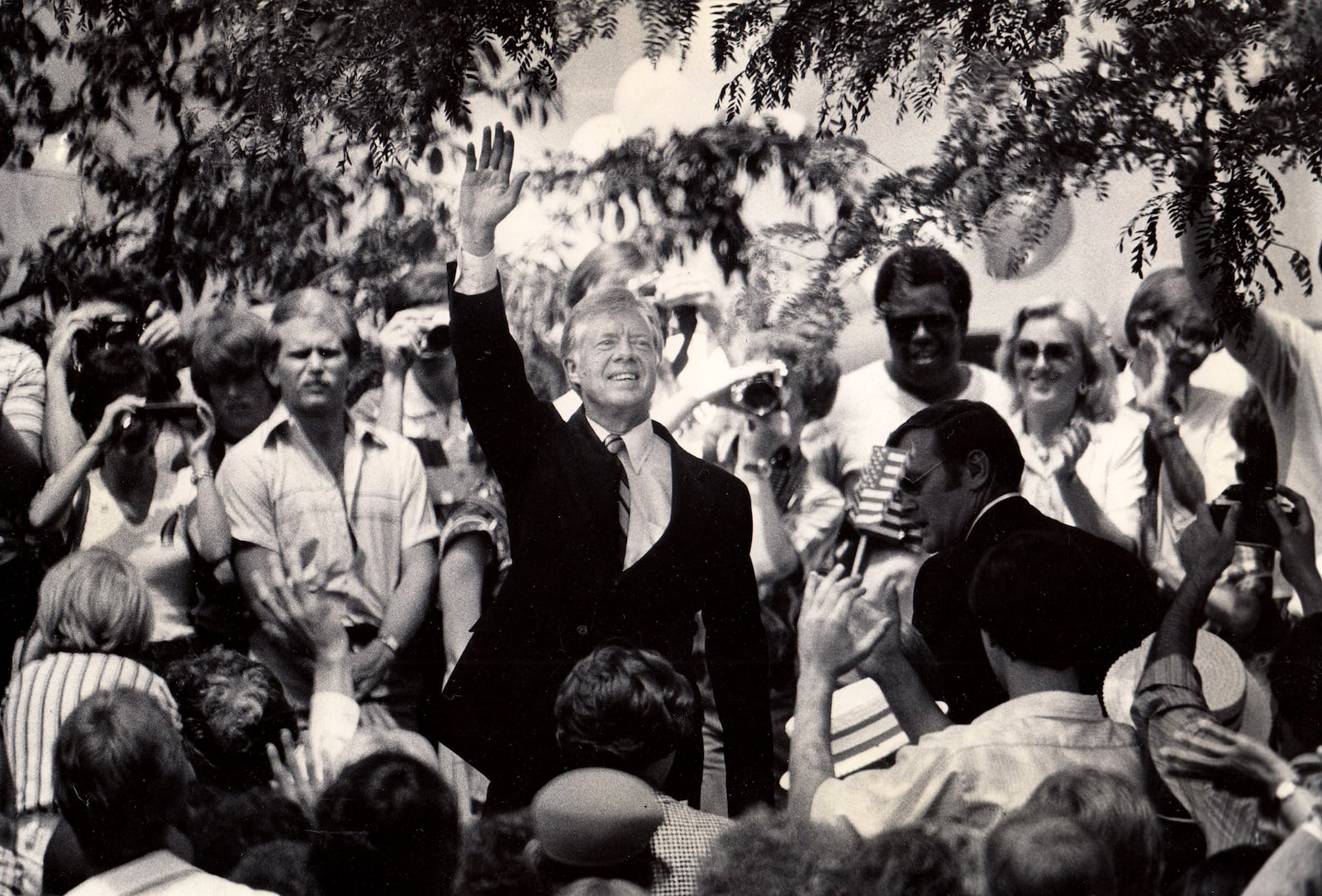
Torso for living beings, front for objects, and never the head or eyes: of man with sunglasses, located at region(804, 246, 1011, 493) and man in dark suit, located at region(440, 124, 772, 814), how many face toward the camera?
2

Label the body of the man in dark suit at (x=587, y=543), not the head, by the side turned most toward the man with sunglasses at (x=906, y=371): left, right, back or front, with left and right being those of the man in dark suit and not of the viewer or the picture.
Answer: left

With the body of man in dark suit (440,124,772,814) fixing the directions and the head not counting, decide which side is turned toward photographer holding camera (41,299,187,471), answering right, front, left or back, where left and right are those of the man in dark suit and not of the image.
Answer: right

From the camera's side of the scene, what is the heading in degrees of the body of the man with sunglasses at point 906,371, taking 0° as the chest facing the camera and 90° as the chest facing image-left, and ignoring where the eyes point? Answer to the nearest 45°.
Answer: approximately 0°

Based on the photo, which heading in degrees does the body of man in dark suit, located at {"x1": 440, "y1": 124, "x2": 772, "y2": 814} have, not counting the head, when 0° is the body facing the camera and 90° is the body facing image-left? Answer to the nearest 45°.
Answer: approximately 0°

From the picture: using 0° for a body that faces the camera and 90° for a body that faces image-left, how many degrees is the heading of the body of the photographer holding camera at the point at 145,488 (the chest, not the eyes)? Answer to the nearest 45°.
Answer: approximately 315°

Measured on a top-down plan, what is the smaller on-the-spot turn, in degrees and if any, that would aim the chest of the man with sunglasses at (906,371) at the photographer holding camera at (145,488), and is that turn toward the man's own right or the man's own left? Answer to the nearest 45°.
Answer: approximately 90° to the man's own right
